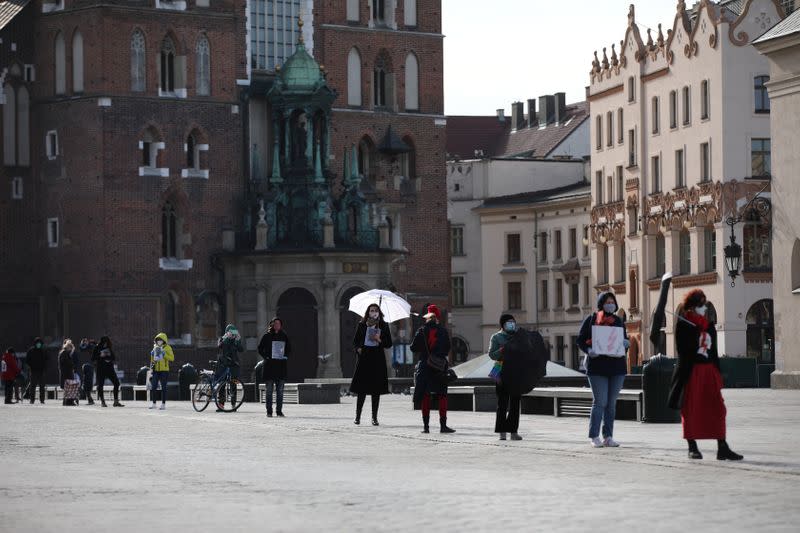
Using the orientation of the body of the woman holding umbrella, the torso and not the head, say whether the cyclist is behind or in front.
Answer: behind

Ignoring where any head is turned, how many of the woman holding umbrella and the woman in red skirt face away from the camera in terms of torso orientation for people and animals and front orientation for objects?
0

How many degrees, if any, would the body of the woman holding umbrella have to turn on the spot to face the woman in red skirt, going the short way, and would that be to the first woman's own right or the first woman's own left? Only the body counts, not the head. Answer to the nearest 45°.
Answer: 0° — they already face them

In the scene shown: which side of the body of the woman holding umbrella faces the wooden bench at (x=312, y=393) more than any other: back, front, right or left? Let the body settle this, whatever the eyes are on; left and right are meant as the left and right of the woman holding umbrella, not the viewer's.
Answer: back

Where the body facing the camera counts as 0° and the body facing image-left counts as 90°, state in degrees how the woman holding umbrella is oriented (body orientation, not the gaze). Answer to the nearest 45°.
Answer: approximately 0°

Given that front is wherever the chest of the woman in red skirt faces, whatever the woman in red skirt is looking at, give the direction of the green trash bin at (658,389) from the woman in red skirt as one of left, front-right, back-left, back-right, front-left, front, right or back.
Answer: back-left

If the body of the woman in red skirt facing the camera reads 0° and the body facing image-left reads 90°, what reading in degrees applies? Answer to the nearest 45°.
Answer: approximately 315°
